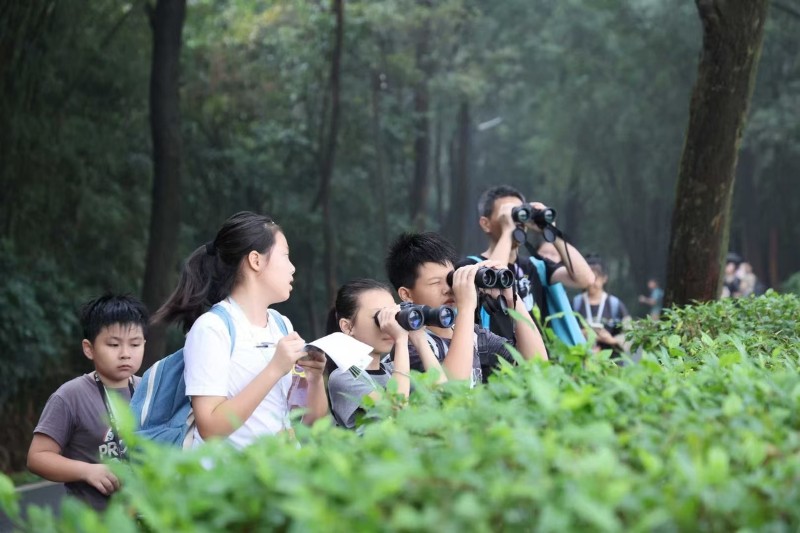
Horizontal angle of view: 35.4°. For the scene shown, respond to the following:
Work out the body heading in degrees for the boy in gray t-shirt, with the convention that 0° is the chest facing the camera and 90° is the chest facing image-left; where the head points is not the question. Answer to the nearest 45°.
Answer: approximately 315°

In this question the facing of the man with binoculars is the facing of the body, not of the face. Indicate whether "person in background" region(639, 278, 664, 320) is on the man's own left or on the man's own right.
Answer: on the man's own left

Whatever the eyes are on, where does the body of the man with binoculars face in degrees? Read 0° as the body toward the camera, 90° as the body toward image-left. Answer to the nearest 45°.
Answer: approximately 315°

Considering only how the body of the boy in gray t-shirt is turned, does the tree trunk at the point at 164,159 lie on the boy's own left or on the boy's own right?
on the boy's own left

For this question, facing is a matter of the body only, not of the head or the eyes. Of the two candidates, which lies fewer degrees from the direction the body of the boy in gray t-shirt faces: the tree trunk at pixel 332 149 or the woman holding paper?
the woman holding paper

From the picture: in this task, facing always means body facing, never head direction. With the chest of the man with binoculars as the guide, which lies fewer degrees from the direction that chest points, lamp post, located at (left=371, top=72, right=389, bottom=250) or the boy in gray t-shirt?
the boy in gray t-shirt

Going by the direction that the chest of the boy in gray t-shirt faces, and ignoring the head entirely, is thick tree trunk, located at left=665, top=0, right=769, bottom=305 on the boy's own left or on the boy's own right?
on the boy's own left

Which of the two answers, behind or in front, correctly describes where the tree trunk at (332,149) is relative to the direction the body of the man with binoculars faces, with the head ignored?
behind

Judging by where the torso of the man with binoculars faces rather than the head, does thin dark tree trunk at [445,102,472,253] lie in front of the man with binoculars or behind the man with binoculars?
behind

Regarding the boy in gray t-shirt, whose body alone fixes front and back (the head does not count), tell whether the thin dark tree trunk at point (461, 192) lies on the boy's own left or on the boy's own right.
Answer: on the boy's own left

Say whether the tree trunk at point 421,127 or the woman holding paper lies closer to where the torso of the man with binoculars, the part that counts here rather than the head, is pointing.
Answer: the woman holding paper

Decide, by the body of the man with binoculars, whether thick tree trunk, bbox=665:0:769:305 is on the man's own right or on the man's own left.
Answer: on the man's own left

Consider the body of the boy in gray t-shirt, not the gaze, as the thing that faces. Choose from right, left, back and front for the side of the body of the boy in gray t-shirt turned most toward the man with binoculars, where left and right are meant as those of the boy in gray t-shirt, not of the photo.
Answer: left
